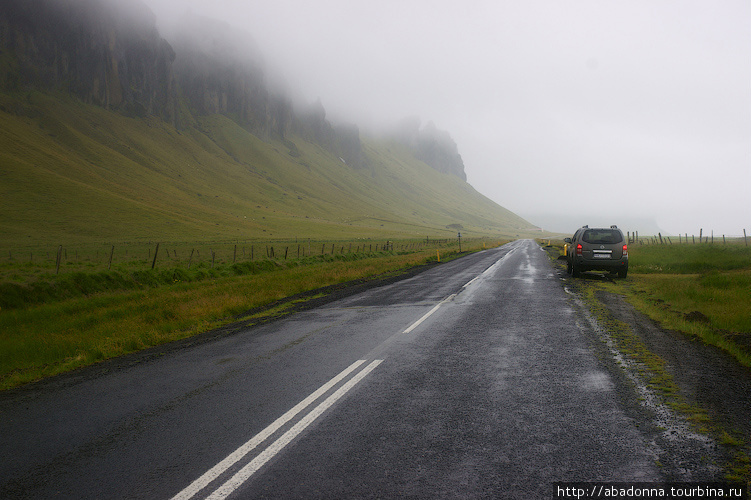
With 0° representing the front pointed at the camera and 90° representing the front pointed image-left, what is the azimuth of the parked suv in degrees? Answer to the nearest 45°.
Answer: approximately 180°
